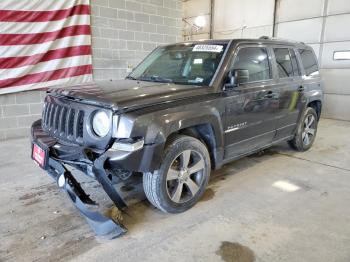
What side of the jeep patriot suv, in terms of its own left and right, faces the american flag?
right

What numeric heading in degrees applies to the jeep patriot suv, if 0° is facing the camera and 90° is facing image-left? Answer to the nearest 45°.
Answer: approximately 45°
